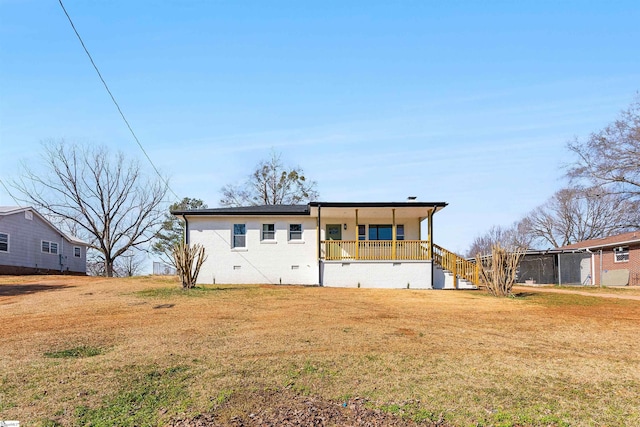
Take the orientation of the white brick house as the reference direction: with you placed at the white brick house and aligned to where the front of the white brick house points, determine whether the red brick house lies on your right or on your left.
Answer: on your left

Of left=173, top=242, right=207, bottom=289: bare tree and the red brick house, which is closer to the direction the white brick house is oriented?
the bare tree

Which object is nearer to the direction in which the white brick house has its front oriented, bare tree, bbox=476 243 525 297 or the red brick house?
the bare tree

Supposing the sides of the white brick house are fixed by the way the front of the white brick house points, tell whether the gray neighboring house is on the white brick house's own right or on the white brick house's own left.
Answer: on the white brick house's own right

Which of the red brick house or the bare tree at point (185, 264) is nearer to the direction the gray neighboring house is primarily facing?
the bare tree

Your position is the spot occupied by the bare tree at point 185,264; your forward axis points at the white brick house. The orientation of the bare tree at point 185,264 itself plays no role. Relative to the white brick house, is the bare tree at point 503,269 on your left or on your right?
right

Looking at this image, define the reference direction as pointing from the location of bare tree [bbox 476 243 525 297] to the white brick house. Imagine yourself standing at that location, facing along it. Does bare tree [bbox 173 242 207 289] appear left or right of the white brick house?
left

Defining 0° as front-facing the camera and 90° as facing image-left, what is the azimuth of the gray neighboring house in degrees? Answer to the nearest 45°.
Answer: approximately 45°

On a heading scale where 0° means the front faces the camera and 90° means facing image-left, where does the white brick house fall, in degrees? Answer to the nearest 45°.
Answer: approximately 0°

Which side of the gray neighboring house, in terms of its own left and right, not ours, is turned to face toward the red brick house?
left

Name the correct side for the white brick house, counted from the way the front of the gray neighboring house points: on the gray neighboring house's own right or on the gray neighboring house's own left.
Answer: on the gray neighboring house's own left

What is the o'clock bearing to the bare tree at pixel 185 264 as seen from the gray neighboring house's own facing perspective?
The bare tree is roughly at 10 o'clock from the gray neighboring house.
